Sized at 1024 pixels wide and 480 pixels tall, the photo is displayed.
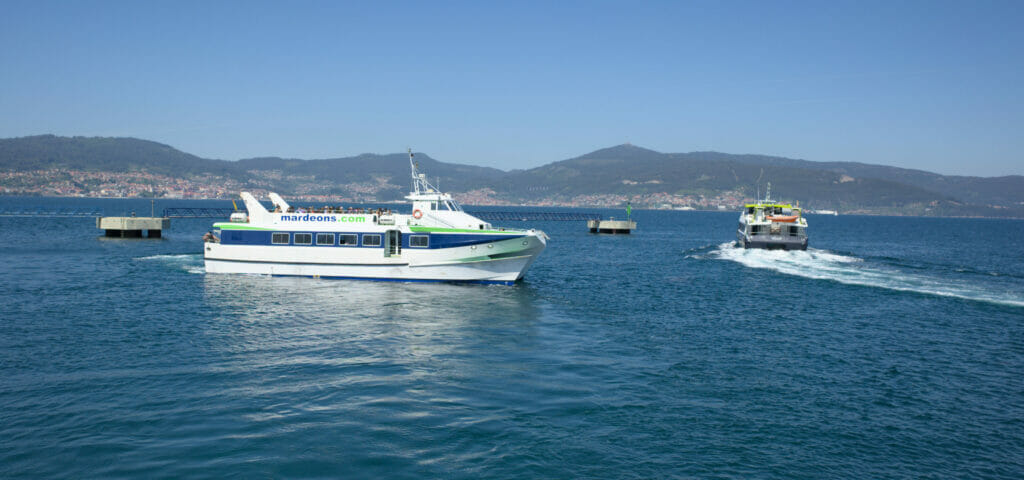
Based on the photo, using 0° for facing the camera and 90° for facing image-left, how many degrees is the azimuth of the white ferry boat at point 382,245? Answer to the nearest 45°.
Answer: approximately 270°
